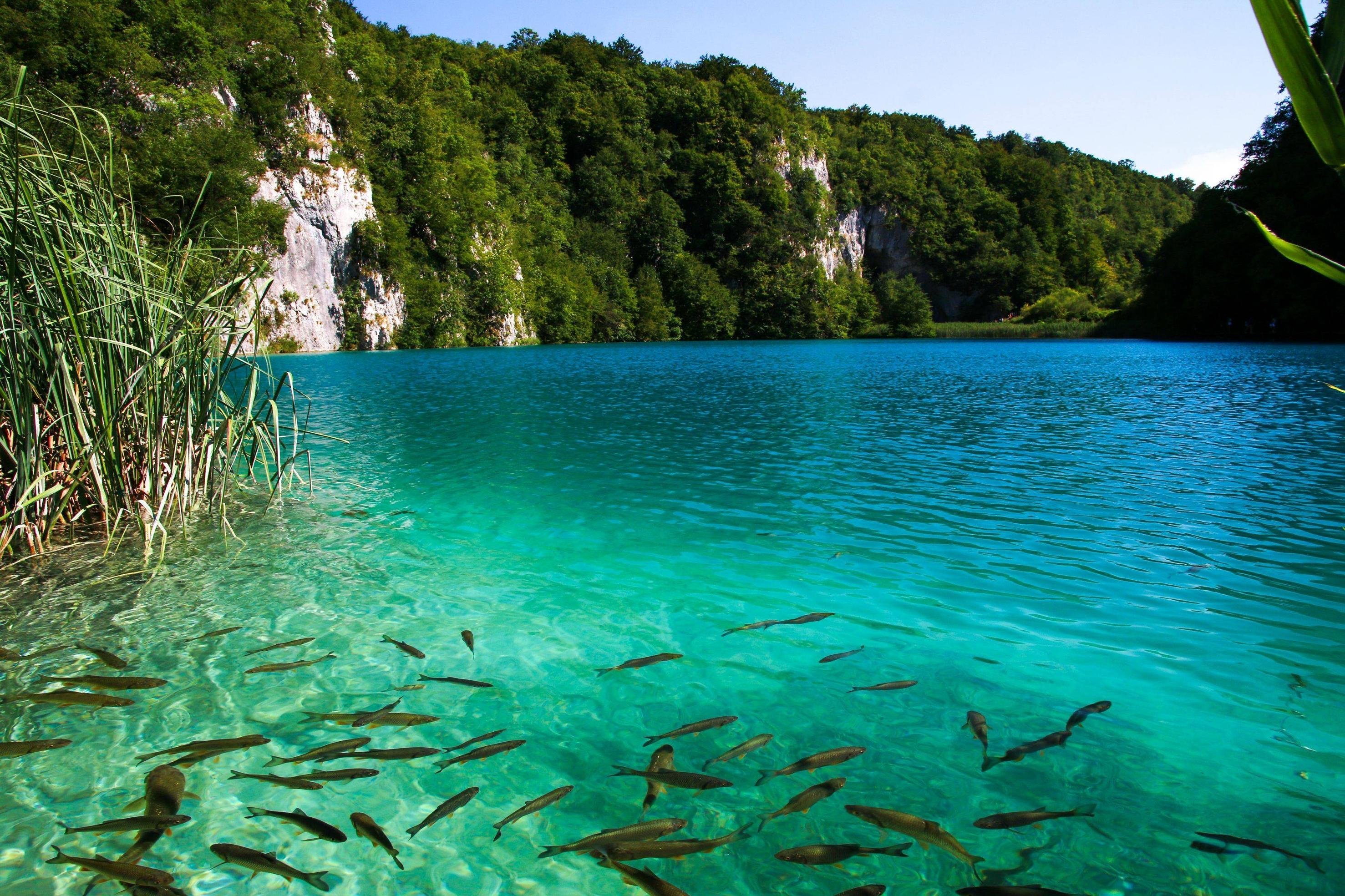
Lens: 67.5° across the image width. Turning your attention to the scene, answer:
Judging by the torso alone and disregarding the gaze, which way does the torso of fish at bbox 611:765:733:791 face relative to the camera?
to the viewer's right

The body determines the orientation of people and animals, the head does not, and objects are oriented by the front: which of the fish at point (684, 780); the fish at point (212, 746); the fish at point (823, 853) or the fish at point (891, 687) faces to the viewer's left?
the fish at point (823, 853)

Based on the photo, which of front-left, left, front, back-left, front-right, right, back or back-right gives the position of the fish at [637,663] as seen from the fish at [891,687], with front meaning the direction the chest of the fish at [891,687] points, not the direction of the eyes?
back

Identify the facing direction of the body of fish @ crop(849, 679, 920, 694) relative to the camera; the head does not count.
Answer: to the viewer's right

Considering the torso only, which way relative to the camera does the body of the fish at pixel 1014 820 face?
to the viewer's left

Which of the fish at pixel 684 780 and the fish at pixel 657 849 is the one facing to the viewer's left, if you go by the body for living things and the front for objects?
the fish at pixel 657 849

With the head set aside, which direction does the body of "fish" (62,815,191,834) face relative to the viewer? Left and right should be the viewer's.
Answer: facing to the right of the viewer

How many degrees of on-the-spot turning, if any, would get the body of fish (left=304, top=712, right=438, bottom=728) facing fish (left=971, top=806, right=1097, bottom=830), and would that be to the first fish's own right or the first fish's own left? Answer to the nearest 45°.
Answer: approximately 45° to the first fish's own right

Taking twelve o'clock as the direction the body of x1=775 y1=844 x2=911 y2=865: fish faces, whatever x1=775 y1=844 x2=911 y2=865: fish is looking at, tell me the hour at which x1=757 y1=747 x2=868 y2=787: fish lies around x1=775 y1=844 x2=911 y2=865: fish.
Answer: x1=757 y1=747 x2=868 y2=787: fish is roughly at 3 o'clock from x1=775 y1=844 x2=911 y2=865: fish.

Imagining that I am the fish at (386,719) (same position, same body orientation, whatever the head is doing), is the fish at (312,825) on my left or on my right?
on my right

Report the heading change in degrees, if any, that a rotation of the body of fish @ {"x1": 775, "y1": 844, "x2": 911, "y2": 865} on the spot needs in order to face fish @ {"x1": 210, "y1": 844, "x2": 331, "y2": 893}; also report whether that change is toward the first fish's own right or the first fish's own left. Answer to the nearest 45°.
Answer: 0° — it already faces it

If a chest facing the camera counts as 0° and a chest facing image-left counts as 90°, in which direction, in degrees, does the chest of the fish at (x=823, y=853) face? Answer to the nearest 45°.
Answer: approximately 90°

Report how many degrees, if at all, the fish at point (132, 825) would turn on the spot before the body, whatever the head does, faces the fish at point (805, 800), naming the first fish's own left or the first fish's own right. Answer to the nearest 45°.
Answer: approximately 45° to the first fish's own right
